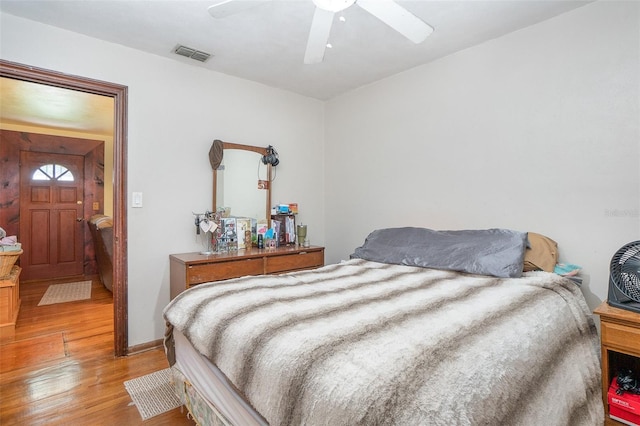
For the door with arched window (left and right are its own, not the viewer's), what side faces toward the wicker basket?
front

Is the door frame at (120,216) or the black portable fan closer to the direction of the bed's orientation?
the door frame

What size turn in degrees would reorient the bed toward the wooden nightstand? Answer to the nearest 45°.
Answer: approximately 180°

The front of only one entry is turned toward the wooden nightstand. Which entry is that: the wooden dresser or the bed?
the wooden dresser

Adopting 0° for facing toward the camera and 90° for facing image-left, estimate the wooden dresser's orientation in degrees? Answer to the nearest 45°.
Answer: approximately 315°

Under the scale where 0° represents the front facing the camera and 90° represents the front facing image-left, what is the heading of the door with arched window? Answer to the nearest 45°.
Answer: approximately 0°

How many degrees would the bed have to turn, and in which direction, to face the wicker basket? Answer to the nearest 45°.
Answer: approximately 45° to its right

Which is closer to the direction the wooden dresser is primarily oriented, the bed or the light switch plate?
the bed

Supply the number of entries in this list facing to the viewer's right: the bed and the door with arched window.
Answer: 0

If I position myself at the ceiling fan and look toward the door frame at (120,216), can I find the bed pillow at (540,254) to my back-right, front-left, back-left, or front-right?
back-right

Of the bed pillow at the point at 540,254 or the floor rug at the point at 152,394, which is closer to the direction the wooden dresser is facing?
the bed pillow

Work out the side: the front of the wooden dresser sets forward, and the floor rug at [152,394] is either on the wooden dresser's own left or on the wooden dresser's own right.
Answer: on the wooden dresser's own right

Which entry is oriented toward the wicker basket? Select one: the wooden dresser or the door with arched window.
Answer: the door with arched window

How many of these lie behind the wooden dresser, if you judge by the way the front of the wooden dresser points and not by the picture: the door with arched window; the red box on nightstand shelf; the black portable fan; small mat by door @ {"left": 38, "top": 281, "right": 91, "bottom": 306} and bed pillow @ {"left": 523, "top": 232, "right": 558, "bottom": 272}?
2
